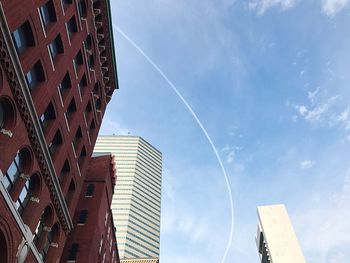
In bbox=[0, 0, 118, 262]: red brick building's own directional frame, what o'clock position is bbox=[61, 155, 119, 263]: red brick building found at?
bbox=[61, 155, 119, 263]: red brick building is roughly at 10 o'clock from bbox=[0, 0, 118, 262]: red brick building.

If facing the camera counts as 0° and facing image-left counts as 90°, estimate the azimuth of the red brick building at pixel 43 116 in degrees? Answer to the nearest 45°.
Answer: approximately 270°
